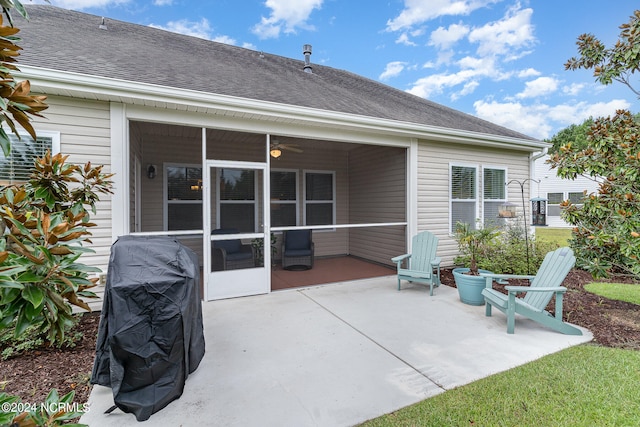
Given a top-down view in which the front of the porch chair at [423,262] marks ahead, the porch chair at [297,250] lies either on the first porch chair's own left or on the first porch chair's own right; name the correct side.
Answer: on the first porch chair's own right

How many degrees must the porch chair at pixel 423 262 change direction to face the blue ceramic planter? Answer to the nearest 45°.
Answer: approximately 90° to its left

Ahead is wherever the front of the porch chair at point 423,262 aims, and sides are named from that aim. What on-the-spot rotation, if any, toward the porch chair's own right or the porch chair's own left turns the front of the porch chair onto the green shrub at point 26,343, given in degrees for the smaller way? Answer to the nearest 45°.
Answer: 0° — it already faces it

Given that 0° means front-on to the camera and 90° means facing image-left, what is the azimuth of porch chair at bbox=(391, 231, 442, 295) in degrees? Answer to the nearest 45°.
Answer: approximately 45°

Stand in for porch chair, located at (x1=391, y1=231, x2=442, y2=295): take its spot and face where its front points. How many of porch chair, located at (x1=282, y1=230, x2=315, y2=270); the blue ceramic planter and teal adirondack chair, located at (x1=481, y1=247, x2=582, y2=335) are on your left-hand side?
2

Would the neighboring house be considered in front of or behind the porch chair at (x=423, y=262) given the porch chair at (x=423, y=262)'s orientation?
behind

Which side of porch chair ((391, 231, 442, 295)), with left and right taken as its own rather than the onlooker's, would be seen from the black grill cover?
front

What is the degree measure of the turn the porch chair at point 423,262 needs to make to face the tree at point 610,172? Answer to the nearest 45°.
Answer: approximately 90° to its left

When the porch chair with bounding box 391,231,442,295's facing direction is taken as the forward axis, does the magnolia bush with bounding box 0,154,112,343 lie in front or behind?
in front
